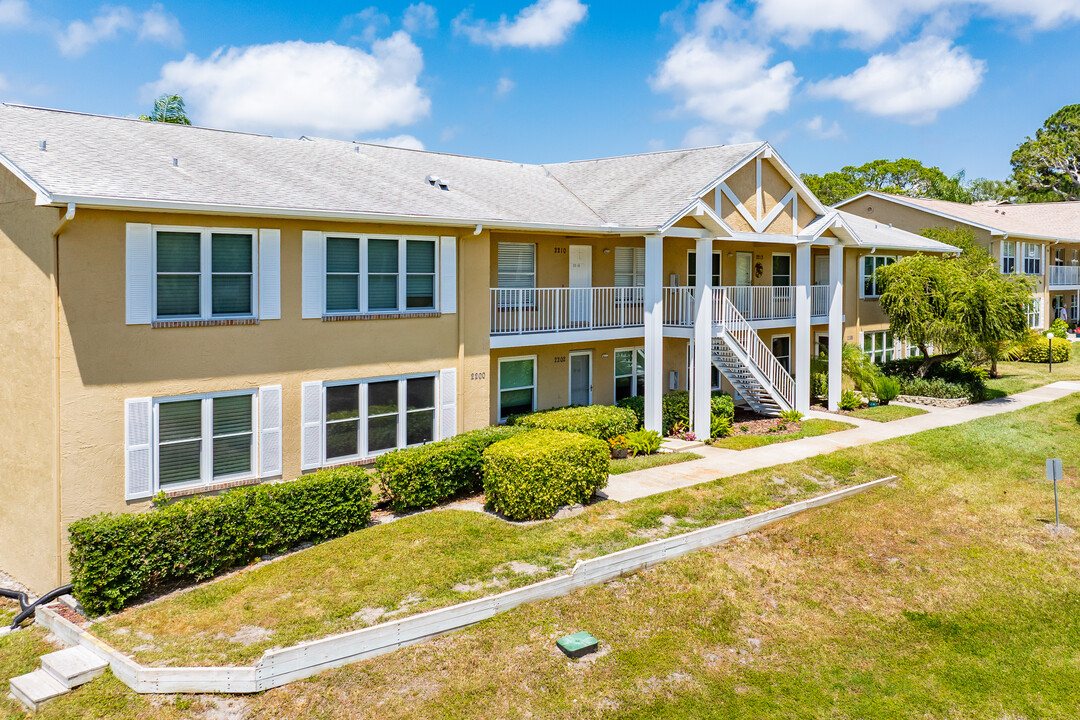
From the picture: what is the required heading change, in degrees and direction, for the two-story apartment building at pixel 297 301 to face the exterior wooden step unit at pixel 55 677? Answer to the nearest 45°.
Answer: approximately 45° to its right

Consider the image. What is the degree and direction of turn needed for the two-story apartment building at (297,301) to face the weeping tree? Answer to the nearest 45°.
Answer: approximately 90° to its left

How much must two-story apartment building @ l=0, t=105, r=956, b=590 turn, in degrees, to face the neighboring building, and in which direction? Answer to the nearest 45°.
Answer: approximately 90° to its left

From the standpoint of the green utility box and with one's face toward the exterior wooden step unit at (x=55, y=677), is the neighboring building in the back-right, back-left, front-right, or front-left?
back-right

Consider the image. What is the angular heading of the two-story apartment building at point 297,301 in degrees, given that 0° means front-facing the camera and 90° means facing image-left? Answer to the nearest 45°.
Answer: approximately 315°

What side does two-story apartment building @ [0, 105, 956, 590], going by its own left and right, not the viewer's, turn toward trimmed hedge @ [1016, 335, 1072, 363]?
left
